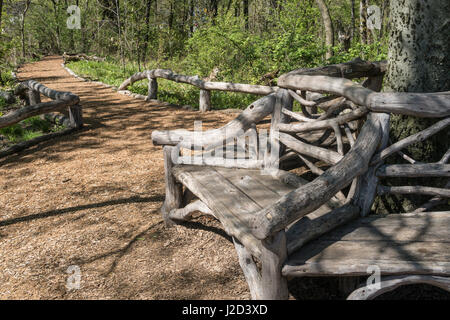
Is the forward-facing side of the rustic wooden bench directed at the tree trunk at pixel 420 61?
no

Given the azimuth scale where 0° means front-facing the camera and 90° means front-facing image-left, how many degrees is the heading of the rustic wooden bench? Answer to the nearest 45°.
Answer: approximately 45°

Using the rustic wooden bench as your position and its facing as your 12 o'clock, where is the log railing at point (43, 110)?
The log railing is roughly at 3 o'clock from the rustic wooden bench.
